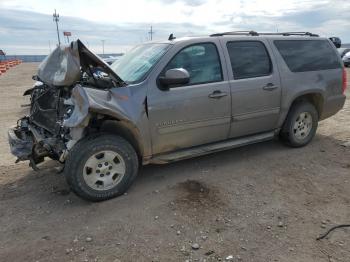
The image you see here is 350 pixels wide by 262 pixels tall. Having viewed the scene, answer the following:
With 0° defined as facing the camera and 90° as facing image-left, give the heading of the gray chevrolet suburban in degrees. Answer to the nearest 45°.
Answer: approximately 45°
